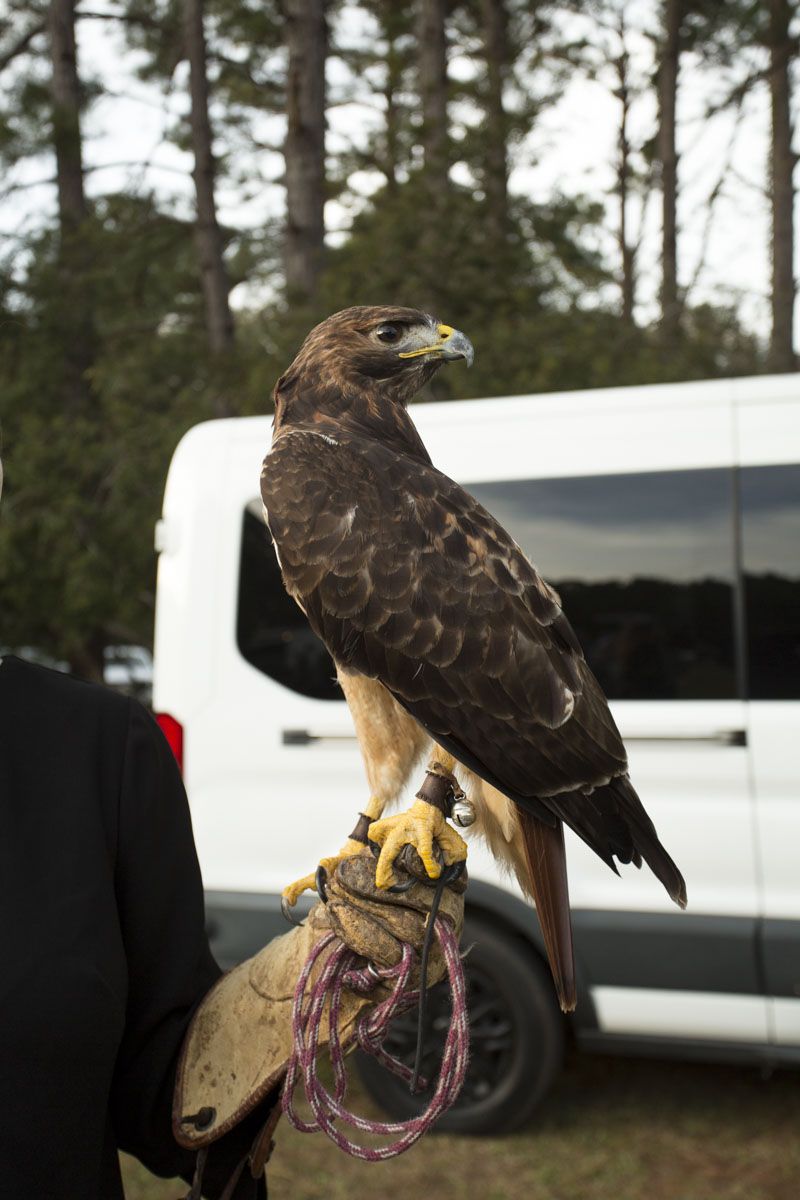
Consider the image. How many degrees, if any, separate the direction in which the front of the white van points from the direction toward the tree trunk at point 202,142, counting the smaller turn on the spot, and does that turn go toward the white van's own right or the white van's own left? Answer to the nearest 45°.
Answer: approximately 135° to the white van's own left

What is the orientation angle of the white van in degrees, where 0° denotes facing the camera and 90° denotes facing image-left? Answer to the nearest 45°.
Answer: approximately 270°

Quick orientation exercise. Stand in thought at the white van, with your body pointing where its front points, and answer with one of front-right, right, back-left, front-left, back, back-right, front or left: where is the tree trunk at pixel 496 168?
left

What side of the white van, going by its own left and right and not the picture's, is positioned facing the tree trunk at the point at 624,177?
left

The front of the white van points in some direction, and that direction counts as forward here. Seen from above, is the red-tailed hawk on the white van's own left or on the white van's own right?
on the white van's own right
